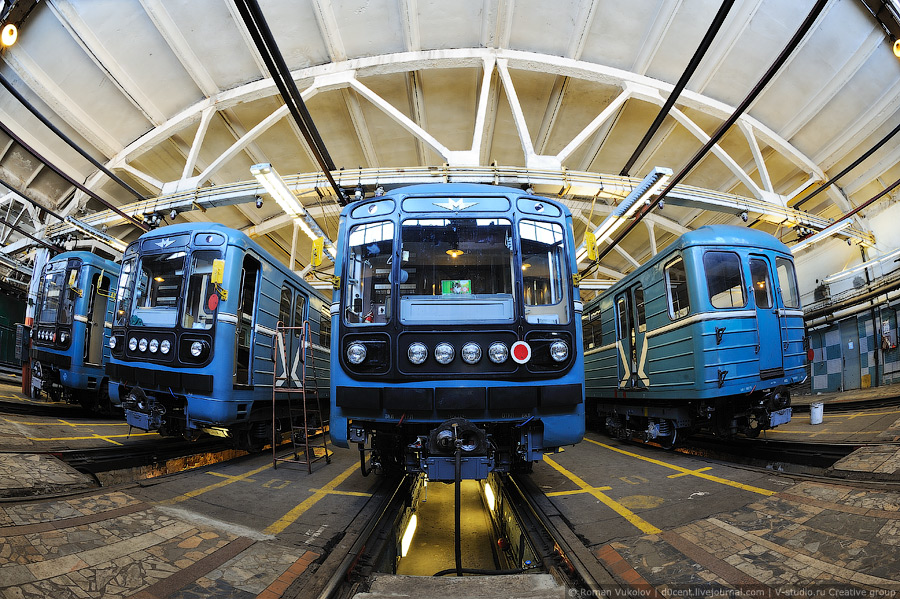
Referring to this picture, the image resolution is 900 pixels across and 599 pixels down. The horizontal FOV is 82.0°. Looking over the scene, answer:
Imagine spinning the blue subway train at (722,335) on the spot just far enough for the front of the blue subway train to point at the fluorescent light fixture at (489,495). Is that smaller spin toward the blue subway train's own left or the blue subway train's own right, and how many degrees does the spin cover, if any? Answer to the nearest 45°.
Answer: approximately 90° to the blue subway train's own right

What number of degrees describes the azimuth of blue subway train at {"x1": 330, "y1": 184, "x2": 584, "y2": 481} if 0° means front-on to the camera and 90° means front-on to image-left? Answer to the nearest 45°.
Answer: approximately 0°

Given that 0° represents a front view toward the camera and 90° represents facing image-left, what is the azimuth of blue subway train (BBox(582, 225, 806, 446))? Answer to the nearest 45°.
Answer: approximately 315°

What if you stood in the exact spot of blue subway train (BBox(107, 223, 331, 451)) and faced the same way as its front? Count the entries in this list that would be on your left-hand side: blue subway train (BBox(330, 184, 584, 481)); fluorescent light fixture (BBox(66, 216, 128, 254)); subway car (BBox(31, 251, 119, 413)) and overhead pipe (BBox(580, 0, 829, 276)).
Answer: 2

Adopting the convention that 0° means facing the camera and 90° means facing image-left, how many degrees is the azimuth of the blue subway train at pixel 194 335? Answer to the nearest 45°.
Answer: approximately 45°

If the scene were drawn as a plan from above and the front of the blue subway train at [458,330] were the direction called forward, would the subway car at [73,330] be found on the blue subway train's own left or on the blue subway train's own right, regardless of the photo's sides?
on the blue subway train's own right
